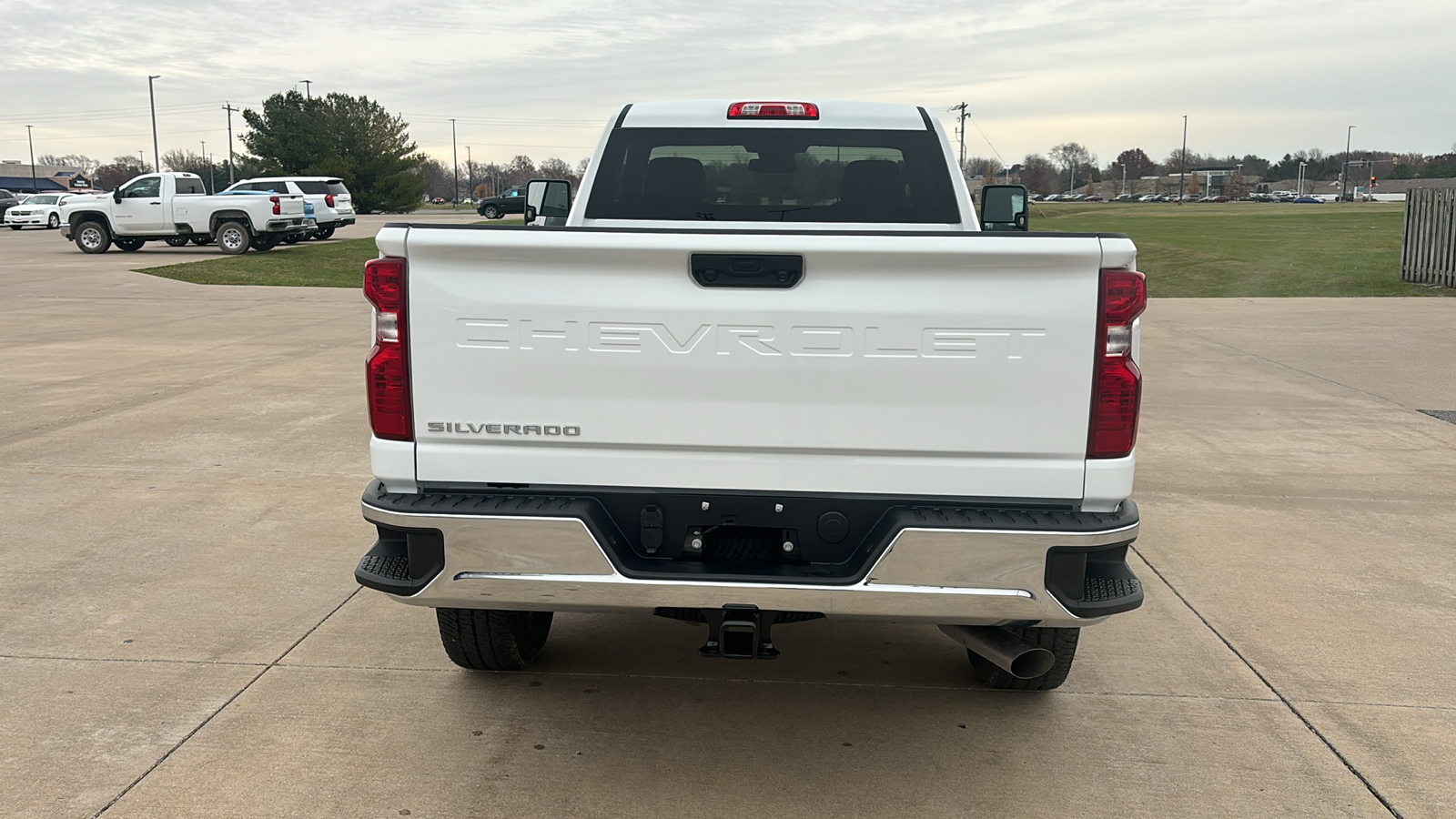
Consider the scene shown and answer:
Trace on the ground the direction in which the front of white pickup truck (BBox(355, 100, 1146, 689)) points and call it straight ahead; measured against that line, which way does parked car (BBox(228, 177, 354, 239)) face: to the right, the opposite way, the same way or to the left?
to the left

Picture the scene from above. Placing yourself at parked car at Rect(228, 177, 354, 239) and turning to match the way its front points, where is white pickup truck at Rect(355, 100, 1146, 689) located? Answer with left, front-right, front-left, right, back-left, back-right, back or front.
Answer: back-left

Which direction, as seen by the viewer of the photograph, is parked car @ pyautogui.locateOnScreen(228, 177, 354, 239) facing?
facing away from the viewer and to the left of the viewer

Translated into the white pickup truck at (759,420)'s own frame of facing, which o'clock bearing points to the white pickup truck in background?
The white pickup truck in background is roughly at 11 o'clock from the white pickup truck.

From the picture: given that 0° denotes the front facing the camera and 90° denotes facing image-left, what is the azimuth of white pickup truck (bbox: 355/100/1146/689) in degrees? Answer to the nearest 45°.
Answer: approximately 180°

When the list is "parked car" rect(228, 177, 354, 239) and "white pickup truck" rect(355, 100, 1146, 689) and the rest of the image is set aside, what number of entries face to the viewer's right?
0

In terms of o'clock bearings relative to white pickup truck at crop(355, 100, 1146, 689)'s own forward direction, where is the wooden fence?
The wooden fence is roughly at 1 o'clock from the white pickup truck.

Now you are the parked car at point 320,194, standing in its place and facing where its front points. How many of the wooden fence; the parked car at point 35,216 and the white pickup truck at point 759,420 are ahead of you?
1

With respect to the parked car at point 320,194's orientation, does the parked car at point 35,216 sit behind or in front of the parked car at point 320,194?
in front

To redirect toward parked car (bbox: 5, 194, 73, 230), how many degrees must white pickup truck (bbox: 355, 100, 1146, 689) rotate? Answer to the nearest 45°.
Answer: approximately 45° to its left

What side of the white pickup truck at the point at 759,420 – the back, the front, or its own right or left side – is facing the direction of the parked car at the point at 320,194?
front

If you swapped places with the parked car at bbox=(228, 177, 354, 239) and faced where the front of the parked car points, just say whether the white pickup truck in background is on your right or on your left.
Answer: on your left
